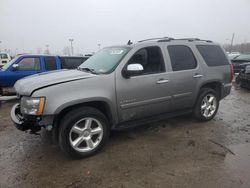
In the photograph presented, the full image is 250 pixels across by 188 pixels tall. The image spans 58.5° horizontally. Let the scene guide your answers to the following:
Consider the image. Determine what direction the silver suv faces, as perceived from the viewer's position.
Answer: facing the viewer and to the left of the viewer

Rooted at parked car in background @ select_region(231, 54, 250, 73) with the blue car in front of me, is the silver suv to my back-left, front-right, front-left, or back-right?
front-left

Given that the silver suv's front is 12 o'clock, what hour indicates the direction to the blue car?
The blue car is roughly at 3 o'clock from the silver suv.

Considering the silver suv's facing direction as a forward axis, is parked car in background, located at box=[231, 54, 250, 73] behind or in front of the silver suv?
behind

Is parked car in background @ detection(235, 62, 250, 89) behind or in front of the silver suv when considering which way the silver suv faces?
behind

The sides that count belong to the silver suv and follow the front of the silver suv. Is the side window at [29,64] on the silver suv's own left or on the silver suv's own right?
on the silver suv's own right

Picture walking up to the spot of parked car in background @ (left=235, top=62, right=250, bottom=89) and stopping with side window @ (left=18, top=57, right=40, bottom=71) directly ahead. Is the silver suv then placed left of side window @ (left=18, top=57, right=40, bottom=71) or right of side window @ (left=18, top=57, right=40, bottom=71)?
left

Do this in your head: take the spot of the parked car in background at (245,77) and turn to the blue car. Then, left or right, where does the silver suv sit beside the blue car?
left
